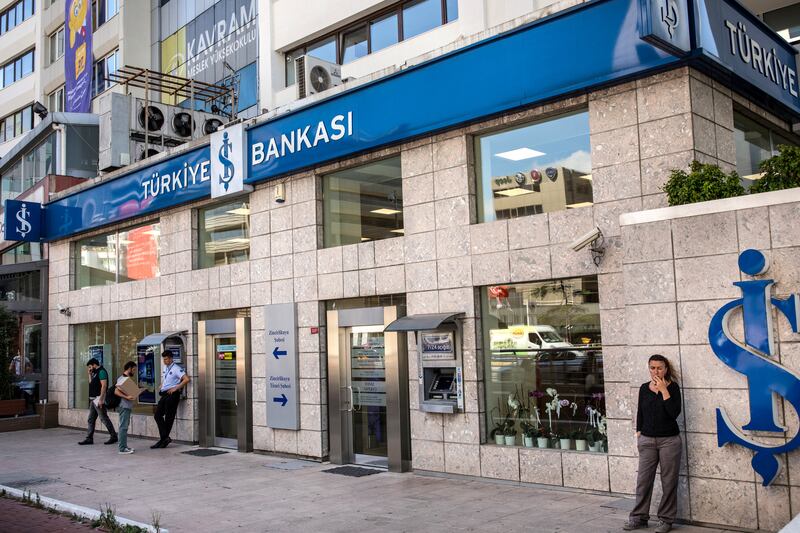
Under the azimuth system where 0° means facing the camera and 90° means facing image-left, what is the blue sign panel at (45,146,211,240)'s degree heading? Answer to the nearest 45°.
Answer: approximately 45°

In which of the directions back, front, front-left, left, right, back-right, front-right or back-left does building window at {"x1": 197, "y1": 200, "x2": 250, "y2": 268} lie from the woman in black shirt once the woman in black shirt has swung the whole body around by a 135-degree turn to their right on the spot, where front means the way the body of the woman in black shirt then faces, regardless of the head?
front-left

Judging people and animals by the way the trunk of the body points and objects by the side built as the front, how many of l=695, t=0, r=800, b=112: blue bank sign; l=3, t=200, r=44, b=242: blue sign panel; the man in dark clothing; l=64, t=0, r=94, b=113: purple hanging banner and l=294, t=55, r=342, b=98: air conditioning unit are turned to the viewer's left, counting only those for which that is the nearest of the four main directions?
1

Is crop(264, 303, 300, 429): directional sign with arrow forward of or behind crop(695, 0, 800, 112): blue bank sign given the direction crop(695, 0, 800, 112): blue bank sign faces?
behind

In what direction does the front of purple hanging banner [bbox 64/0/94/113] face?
toward the camera

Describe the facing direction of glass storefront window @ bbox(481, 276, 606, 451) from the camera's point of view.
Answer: facing the viewer and to the left of the viewer

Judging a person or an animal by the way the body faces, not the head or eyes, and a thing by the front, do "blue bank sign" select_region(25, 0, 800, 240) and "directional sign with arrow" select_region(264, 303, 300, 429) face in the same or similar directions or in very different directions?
same or similar directions

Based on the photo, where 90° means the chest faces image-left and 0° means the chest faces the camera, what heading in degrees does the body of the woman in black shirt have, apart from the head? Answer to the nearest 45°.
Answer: approximately 45°

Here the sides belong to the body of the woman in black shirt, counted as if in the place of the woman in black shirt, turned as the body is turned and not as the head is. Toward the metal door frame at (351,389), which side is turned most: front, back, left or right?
right

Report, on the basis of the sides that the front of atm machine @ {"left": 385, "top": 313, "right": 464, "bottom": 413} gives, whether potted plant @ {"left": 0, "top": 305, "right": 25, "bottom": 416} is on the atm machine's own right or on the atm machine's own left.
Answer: on the atm machine's own right
